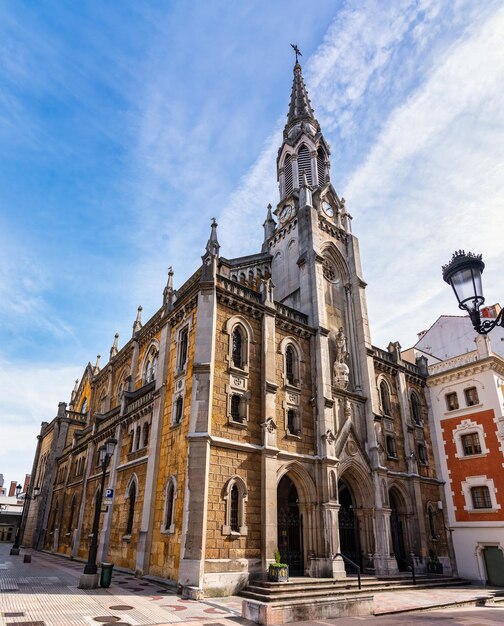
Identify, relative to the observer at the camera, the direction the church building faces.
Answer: facing the viewer and to the right of the viewer

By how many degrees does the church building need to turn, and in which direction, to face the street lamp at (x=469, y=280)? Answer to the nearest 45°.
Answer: approximately 45° to its right

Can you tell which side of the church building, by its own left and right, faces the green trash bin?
right

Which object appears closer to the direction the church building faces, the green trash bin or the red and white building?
the red and white building

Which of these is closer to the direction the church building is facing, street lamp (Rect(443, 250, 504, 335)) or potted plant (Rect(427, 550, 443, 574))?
the street lamp
